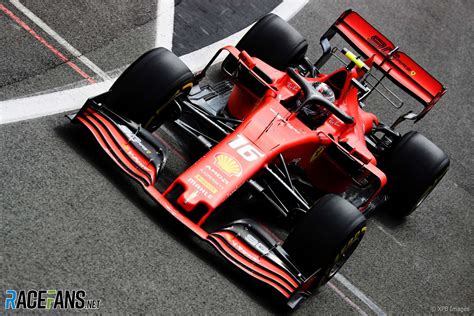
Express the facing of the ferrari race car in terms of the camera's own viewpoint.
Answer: facing the viewer and to the left of the viewer
